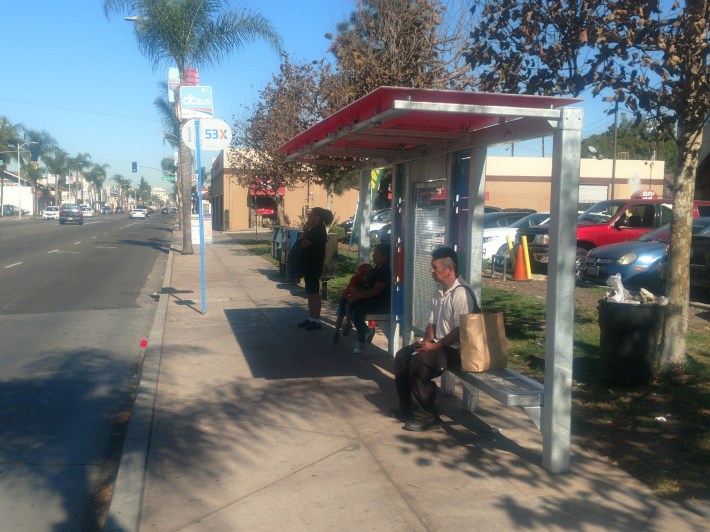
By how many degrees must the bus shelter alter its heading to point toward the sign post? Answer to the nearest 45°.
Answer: approximately 90° to its right

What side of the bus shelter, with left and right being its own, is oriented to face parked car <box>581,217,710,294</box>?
back

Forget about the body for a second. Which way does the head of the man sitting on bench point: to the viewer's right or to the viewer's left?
to the viewer's left

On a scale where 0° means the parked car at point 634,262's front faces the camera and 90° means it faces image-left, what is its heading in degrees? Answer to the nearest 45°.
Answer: approximately 45°

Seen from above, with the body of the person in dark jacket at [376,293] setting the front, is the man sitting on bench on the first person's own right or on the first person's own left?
on the first person's own left
